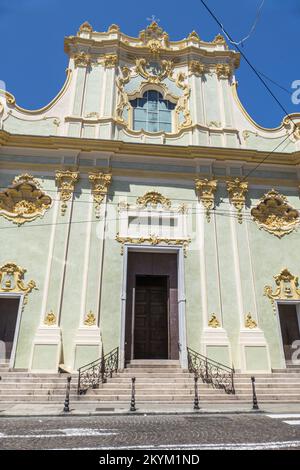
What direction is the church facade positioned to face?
toward the camera
